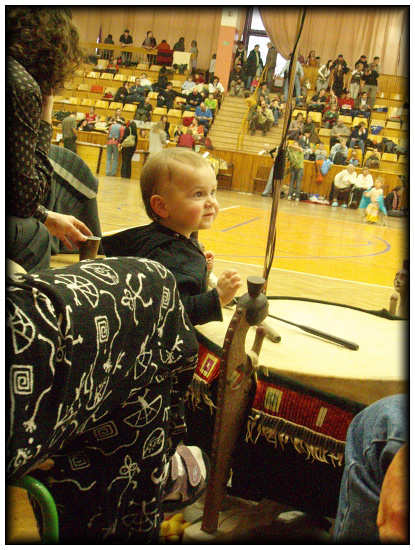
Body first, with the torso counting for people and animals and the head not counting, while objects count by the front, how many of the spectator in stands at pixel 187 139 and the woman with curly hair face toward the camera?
1

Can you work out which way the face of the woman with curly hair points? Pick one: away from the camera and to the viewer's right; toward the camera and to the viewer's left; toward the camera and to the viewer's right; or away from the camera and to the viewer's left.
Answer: away from the camera and to the viewer's right

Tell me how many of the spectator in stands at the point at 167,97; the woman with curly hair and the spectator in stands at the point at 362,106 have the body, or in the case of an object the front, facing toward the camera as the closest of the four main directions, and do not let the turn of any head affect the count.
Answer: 2

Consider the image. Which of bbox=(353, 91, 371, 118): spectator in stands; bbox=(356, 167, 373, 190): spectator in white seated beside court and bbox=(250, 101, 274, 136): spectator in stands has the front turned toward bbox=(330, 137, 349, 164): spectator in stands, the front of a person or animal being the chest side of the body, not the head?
bbox=(353, 91, 371, 118): spectator in stands

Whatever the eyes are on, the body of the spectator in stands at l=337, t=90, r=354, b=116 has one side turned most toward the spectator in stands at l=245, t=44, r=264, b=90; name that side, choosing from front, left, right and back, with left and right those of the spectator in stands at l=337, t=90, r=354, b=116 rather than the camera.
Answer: right

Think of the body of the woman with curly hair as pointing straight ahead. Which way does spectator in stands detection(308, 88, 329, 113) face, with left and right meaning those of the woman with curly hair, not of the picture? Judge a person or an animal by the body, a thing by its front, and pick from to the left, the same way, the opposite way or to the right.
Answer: the opposite way

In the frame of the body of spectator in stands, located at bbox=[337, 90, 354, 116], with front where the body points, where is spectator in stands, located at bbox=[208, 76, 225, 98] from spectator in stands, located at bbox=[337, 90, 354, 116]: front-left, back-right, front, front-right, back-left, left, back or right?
right

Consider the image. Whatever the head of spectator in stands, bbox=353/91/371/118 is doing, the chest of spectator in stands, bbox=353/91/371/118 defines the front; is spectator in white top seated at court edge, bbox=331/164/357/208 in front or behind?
in front

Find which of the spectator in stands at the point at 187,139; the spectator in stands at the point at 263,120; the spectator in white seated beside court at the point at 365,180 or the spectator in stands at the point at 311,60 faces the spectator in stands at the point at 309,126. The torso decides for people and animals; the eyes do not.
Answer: the spectator in stands at the point at 311,60

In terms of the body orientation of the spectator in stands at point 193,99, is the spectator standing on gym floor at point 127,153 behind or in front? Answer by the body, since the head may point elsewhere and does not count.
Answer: in front

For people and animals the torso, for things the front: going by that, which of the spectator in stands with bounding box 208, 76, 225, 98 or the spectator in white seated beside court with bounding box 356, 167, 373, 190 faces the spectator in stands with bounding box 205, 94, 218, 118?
the spectator in stands with bounding box 208, 76, 225, 98

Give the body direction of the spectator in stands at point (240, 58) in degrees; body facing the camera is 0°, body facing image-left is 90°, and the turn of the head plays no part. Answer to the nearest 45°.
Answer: approximately 0°

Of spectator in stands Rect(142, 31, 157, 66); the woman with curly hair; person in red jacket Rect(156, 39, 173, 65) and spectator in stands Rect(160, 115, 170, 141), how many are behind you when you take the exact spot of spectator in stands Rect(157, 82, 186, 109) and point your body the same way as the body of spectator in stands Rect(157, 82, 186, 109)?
2
